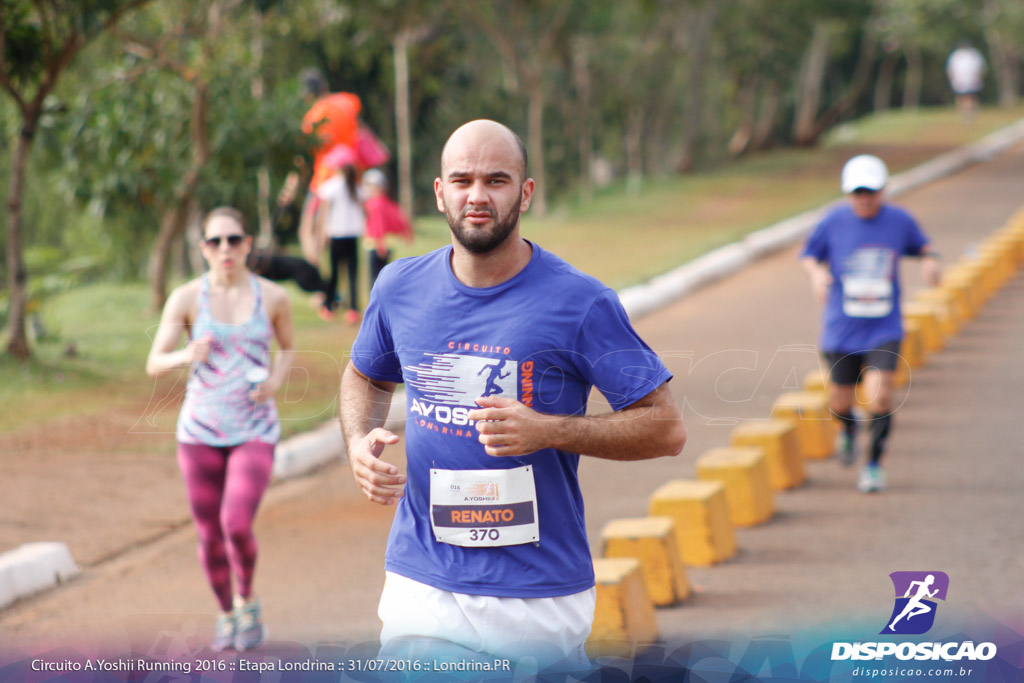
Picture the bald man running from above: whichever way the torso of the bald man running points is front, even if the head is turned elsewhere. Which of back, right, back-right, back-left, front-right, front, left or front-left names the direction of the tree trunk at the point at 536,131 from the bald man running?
back

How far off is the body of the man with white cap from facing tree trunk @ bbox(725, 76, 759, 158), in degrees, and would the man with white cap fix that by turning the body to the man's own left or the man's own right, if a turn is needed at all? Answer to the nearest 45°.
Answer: approximately 180°

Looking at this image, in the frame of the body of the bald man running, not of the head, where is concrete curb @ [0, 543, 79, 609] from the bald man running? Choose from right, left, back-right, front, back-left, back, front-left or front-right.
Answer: back-right

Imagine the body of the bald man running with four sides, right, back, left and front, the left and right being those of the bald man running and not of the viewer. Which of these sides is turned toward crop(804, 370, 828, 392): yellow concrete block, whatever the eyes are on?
back

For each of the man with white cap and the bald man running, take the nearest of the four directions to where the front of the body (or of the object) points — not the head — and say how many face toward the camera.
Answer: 2

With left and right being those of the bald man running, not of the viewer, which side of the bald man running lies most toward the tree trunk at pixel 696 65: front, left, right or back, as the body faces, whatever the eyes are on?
back

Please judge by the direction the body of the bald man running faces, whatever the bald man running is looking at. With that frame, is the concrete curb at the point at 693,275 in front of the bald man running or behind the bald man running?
behind

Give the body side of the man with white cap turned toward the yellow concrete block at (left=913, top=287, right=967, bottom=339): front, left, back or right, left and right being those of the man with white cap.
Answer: back

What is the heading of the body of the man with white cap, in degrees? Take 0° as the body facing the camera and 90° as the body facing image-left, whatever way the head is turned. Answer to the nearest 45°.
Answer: approximately 0°

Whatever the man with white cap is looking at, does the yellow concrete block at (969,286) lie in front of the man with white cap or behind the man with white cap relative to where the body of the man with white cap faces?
behind

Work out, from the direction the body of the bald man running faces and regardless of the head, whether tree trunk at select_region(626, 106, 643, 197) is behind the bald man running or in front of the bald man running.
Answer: behind
